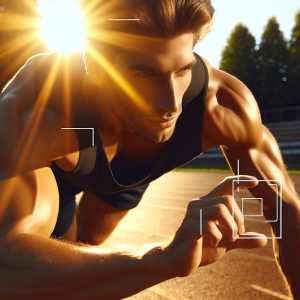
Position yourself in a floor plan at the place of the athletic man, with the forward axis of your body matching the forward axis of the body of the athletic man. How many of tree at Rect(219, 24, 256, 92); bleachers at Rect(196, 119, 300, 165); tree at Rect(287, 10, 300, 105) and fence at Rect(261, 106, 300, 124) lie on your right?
0

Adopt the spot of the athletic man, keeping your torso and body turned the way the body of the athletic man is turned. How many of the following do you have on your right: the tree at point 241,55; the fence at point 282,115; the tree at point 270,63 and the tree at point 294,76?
0

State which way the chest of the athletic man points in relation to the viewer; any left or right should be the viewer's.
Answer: facing the viewer and to the right of the viewer

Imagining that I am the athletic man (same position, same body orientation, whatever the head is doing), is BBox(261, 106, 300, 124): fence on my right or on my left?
on my left

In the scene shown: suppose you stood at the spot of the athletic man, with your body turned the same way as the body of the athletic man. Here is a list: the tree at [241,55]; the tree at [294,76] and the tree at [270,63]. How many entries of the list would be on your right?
0

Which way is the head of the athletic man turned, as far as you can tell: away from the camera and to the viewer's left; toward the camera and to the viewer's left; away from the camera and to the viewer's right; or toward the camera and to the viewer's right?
toward the camera and to the viewer's right

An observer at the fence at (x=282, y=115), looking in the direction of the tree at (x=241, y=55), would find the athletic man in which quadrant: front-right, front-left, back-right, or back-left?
back-left

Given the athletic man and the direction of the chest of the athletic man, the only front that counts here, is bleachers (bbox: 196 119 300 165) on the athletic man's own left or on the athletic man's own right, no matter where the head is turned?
on the athletic man's own left

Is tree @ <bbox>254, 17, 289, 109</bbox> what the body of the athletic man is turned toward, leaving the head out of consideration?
no

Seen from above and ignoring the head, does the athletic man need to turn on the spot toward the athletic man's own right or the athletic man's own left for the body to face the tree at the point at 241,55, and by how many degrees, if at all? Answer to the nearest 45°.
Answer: approximately 135° to the athletic man's own left
